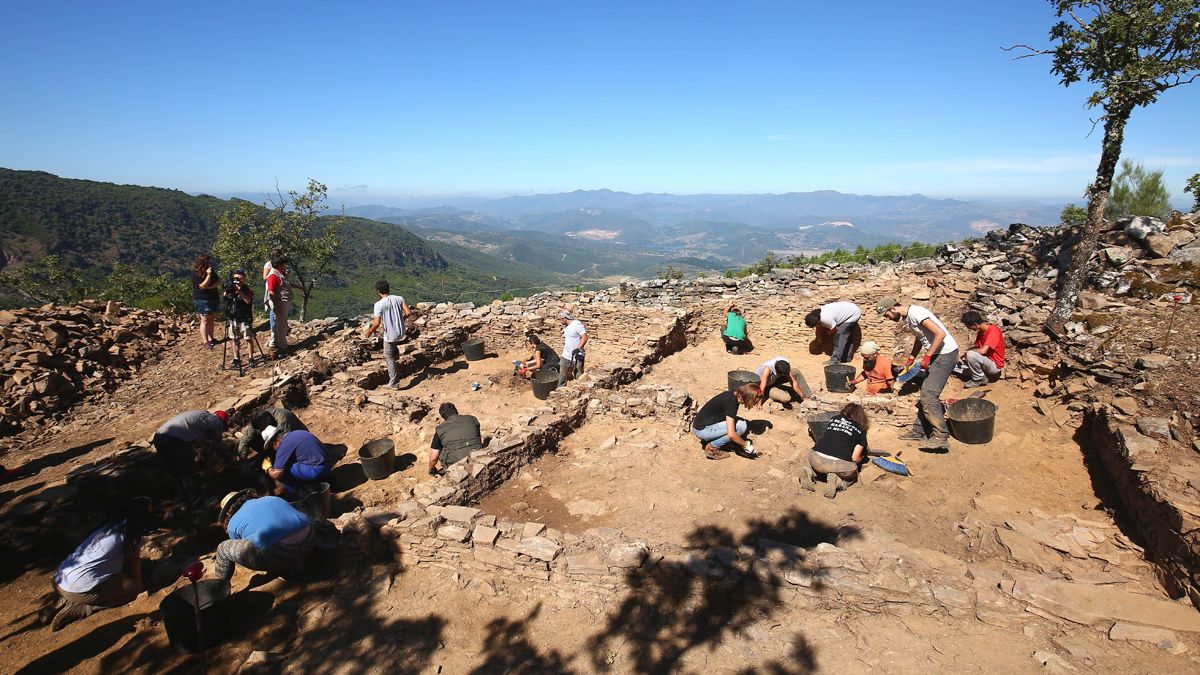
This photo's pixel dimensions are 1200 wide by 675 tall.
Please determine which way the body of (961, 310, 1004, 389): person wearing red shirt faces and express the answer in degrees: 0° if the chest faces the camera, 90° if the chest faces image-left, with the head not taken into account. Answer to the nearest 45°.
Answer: approximately 90°

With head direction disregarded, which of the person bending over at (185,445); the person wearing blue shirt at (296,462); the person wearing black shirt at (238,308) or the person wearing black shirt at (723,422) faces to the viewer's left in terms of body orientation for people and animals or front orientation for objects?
the person wearing blue shirt

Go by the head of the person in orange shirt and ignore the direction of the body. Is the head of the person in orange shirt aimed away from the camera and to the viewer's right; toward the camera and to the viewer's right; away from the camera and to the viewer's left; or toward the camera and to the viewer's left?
toward the camera and to the viewer's left

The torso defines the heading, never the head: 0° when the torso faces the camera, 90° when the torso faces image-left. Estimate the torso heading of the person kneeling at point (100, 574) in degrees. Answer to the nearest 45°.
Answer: approximately 225°

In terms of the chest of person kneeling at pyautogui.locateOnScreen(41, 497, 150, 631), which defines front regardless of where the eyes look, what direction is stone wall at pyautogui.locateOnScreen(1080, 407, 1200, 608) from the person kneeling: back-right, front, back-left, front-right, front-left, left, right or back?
right

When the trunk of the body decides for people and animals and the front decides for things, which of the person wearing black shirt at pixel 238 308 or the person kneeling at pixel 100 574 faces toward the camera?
the person wearing black shirt

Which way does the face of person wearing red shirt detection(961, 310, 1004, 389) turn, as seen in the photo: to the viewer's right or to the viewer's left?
to the viewer's left

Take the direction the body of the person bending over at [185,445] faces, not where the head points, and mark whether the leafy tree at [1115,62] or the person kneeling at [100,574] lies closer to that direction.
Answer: the leafy tree

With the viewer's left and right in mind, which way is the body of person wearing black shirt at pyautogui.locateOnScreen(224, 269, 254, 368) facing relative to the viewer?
facing the viewer

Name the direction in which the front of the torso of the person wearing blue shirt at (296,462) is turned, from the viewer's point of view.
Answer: to the viewer's left

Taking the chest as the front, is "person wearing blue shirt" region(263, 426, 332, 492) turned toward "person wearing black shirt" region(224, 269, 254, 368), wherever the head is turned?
no

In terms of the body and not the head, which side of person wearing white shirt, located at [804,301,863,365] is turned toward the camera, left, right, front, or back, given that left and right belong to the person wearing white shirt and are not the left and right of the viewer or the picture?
left

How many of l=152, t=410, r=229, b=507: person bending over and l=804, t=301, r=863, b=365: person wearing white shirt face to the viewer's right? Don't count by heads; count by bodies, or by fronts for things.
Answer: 1

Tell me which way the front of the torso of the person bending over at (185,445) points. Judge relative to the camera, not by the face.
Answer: to the viewer's right

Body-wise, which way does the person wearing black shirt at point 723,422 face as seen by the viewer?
to the viewer's right
